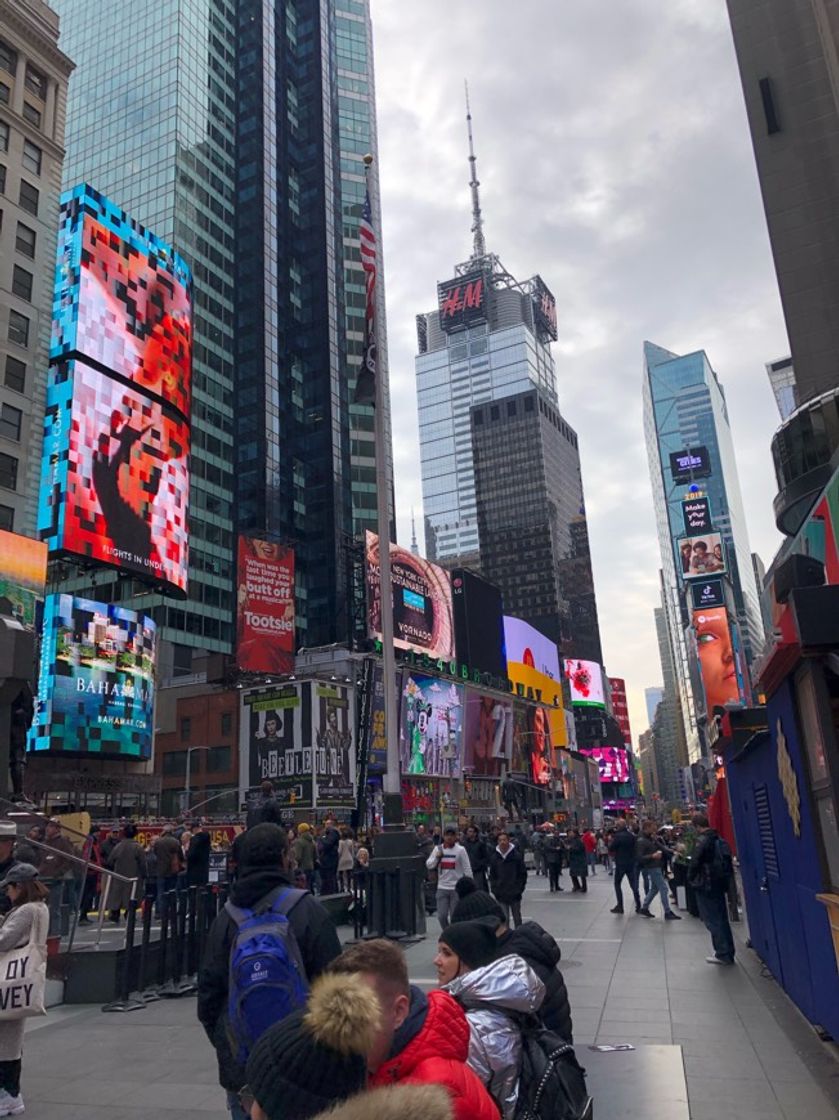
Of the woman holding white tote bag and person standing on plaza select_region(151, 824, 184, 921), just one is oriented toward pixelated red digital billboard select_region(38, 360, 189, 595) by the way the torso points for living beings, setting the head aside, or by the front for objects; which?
the person standing on plaza

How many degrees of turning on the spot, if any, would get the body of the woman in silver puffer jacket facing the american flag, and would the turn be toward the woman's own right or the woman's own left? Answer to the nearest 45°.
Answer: approximately 90° to the woman's own right

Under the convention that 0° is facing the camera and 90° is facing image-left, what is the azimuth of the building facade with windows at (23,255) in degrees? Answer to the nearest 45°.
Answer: approximately 315°

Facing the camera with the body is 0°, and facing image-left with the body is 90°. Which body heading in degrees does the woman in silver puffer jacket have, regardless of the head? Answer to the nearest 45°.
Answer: approximately 90°

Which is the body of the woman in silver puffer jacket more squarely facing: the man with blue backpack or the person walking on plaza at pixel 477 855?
the man with blue backpack

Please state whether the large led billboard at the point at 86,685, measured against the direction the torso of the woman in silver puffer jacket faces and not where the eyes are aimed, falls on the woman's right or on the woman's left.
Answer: on the woman's right

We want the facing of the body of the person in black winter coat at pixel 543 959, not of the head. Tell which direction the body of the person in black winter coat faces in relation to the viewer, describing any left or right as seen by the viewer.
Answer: facing to the left of the viewer

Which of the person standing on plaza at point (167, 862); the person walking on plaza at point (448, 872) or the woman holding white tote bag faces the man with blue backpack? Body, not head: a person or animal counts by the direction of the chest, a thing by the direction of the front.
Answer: the person walking on plaza at point (448, 872)

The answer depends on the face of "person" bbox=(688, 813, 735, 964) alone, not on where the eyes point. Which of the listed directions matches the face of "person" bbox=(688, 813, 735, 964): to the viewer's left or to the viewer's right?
to the viewer's left
